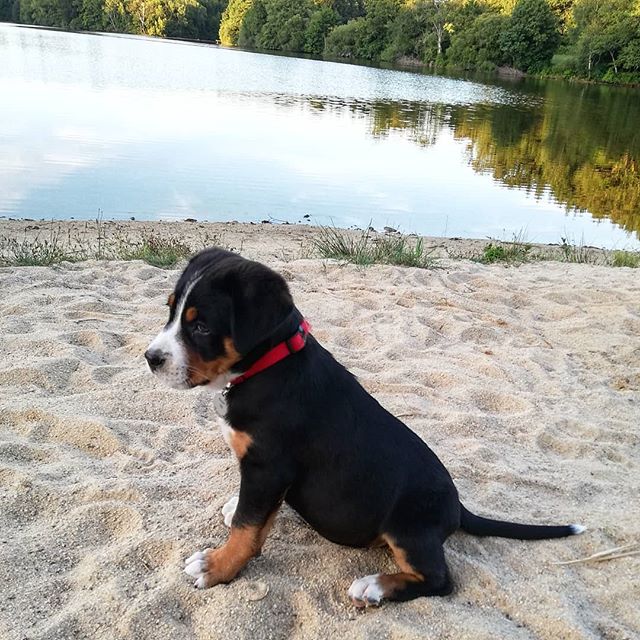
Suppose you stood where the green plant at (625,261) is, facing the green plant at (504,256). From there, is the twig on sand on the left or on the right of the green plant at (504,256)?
left

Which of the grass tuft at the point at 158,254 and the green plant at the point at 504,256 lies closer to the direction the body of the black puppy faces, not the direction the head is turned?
the grass tuft

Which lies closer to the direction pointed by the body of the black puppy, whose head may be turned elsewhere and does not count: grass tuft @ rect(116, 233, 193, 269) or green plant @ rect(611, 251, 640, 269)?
the grass tuft

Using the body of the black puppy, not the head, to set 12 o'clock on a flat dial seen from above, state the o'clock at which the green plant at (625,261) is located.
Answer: The green plant is roughly at 4 o'clock from the black puppy.

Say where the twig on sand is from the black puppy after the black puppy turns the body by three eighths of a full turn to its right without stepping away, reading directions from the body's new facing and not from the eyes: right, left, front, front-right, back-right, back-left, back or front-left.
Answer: front-right

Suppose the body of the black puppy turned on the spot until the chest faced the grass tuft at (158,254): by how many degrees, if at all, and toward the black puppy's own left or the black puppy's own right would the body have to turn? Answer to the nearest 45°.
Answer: approximately 45° to the black puppy's own right

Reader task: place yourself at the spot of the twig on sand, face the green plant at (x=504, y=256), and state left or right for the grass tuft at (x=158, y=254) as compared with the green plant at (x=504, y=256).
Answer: left

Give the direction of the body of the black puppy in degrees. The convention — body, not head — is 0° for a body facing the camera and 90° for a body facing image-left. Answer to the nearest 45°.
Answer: approximately 90°

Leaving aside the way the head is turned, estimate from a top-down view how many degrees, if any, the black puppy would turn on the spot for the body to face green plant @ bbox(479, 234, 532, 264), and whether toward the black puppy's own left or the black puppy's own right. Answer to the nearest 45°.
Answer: approximately 90° to the black puppy's own right
